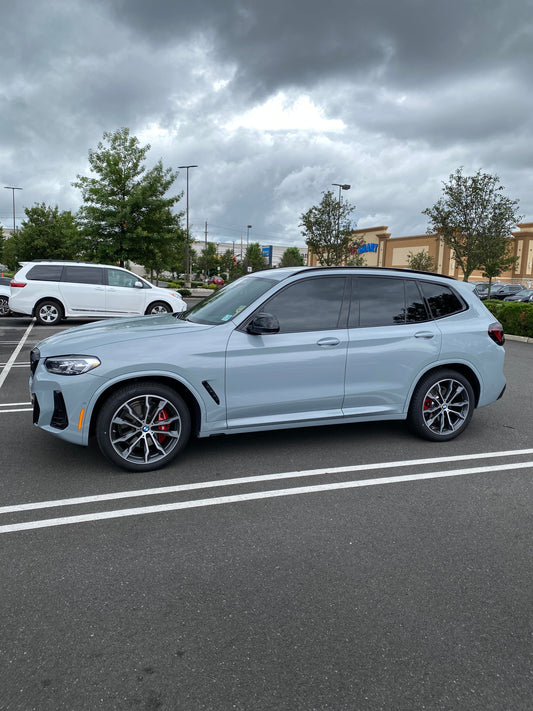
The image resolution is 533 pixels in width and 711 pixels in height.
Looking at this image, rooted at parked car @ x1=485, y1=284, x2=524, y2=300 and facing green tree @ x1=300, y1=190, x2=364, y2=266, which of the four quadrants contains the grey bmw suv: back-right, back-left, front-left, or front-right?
front-left

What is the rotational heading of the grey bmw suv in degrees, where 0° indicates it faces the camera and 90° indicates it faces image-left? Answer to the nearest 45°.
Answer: approximately 90°

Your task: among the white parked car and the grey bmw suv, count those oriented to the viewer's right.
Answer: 1

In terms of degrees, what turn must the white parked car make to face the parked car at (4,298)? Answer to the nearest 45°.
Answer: approximately 135° to its left

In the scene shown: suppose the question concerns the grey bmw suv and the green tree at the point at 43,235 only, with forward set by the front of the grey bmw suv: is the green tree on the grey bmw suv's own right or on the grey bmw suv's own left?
on the grey bmw suv's own right

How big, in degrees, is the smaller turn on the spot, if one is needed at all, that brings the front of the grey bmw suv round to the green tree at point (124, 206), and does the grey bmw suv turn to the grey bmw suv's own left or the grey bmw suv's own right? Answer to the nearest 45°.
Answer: approximately 90° to the grey bmw suv's own right

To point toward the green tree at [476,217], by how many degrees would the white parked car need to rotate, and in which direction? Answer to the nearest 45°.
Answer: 0° — it already faces it

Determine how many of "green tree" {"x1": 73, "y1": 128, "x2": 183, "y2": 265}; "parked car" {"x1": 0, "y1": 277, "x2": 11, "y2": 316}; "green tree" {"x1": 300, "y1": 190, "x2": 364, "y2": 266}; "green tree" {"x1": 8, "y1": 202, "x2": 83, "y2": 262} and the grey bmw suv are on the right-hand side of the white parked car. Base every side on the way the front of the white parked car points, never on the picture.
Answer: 1

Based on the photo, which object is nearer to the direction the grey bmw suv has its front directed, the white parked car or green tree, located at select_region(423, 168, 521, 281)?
the white parked car

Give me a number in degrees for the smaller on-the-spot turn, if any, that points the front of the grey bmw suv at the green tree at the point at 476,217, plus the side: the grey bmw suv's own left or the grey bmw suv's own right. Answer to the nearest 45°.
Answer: approximately 135° to the grey bmw suv's own right

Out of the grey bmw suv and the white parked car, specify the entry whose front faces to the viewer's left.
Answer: the grey bmw suv

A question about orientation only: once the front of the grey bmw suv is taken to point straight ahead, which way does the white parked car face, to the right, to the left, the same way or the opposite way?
the opposite way

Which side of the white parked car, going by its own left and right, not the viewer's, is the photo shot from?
right

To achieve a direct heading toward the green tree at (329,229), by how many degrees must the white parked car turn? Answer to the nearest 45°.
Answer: approximately 45° to its left
